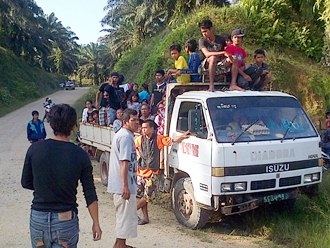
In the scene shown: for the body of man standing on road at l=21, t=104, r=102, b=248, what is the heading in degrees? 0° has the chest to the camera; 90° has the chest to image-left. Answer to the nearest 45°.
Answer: approximately 180°

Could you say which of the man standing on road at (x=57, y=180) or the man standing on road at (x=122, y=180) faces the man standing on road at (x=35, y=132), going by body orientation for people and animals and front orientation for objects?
the man standing on road at (x=57, y=180)

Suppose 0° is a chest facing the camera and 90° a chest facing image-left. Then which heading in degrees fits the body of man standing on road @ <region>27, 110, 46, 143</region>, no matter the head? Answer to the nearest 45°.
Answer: approximately 0°

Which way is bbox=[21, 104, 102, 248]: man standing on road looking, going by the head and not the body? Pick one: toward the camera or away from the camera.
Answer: away from the camera

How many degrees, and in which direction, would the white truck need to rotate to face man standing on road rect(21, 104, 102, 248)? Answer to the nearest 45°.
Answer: approximately 90° to its right

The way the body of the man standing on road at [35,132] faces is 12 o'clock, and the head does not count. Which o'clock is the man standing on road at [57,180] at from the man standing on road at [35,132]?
the man standing on road at [57,180] is roughly at 12 o'clock from the man standing on road at [35,132].

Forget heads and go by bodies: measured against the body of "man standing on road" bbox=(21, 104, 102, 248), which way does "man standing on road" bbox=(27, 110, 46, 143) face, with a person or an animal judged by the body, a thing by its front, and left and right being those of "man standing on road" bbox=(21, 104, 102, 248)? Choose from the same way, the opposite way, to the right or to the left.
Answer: the opposite way
